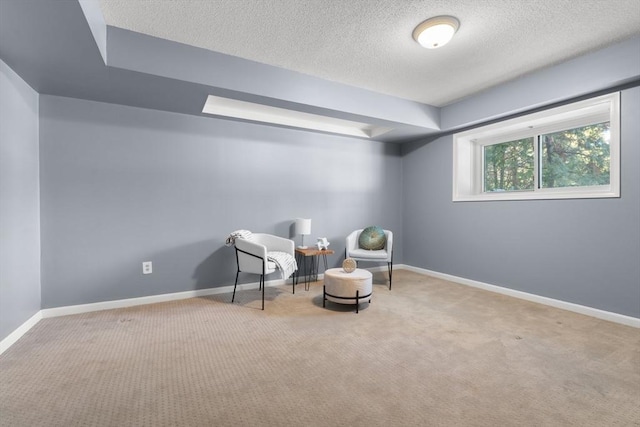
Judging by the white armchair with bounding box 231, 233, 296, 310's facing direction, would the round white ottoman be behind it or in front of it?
in front

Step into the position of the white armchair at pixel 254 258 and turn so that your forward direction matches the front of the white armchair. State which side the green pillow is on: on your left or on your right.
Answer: on your left

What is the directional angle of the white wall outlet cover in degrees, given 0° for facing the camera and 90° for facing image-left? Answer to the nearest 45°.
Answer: approximately 0°

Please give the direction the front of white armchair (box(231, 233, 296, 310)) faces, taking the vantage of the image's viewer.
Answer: facing the viewer and to the right of the viewer

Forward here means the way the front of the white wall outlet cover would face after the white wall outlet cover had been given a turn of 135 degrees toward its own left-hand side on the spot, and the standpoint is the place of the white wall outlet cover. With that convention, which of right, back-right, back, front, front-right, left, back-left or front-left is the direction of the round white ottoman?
right

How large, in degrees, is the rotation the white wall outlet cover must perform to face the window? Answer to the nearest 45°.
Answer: approximately 45° to its left

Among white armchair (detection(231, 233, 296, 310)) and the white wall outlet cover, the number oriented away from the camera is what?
0

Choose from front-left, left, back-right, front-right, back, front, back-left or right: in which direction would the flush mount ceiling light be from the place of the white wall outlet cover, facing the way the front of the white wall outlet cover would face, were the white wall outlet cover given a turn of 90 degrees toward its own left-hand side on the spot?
front-right

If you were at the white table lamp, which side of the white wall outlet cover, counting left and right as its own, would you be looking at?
left

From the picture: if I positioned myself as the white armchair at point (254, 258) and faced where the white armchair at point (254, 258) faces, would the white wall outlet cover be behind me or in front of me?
behind

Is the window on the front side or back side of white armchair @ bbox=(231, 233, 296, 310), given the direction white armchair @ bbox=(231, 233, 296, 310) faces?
on the front side
